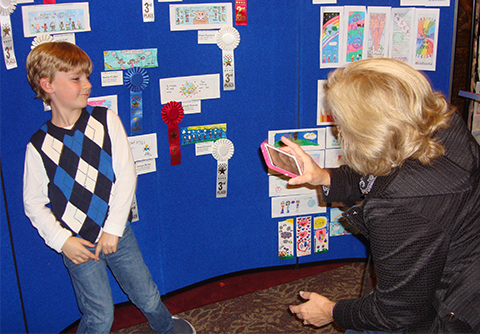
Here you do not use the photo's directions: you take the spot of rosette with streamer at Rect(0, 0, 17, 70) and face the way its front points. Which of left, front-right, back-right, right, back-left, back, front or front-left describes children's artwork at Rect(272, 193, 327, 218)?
left

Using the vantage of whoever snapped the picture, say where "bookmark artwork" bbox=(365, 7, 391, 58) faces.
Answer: facing the viewer

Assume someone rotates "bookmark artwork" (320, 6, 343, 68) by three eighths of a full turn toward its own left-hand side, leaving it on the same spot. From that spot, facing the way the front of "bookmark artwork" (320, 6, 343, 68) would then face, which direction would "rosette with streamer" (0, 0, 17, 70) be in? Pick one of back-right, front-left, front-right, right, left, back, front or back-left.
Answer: back

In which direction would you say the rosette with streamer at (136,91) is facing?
toward the camera

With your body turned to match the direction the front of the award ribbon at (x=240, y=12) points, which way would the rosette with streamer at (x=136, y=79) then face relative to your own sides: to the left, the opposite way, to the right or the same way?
the same way

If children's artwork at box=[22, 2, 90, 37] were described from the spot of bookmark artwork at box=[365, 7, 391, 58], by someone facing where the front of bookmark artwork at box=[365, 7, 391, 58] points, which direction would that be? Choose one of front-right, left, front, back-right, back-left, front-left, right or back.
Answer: front-right

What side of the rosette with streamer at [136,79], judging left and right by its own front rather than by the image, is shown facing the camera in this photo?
front

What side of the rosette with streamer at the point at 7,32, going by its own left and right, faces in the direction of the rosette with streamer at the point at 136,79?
left

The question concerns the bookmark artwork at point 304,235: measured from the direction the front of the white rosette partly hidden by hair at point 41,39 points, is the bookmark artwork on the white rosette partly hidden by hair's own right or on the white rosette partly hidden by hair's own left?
on the white rosette partly hidden by hair's own left

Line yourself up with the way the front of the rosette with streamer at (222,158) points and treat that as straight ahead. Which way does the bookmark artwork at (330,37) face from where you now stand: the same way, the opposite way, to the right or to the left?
the same way

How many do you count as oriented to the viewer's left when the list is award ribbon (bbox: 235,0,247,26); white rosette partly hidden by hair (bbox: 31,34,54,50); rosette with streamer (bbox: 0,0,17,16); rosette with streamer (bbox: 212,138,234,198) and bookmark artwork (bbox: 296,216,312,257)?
0

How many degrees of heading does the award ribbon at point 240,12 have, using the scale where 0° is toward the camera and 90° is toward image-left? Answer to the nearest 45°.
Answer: approximately 0°

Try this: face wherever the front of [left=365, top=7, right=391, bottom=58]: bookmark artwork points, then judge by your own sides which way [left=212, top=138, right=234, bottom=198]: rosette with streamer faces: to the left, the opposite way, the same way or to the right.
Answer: the same way

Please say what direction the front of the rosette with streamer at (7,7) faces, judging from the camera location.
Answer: facing the viewer

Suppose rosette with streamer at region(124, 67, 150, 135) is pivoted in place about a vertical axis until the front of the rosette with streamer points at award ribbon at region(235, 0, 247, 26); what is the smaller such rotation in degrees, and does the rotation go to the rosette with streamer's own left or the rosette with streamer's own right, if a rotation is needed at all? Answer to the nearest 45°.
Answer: approximately 90° to the rosette with streamer's own left
